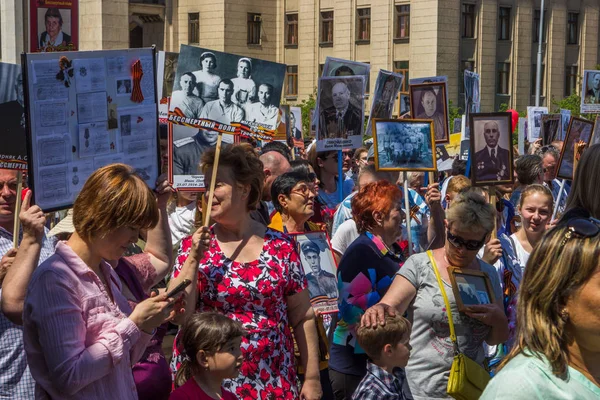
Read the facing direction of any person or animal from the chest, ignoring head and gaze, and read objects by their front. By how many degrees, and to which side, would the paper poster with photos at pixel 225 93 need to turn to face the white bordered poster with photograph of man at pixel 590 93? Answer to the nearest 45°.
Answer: approximately 135° to its left

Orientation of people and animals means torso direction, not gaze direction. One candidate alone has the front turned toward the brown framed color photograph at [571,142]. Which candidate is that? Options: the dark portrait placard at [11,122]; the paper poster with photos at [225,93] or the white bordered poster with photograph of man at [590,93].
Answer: the white bordered poster with photograph of man at [590,93]

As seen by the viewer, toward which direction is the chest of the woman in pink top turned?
to the viewer's right

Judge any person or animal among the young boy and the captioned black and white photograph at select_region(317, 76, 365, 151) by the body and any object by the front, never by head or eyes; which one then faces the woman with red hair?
the captioned black and white photograph
